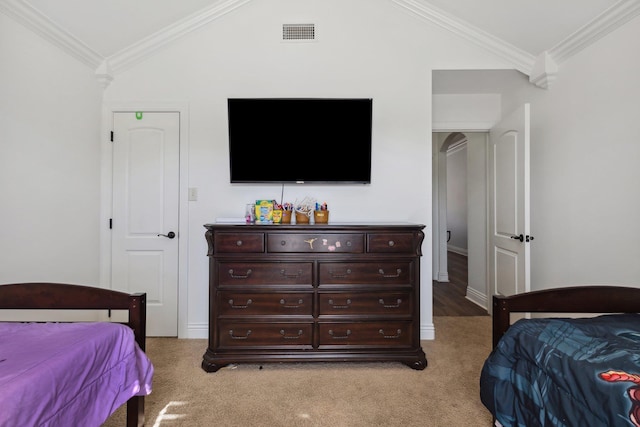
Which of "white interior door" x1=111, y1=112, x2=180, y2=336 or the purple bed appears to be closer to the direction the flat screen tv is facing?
the purple bed

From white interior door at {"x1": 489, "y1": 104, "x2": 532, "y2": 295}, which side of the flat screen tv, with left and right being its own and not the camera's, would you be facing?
left

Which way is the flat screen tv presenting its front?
toward the camera

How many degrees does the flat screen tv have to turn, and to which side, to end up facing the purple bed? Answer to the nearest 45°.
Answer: approximately 45° to its right

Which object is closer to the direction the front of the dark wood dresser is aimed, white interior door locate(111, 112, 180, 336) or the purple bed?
the purple bed

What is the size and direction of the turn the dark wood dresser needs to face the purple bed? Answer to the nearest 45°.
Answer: approximately 45° to its right

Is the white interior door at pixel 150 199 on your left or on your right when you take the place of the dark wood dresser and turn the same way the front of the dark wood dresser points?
on your right

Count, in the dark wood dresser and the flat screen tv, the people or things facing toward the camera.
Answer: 2

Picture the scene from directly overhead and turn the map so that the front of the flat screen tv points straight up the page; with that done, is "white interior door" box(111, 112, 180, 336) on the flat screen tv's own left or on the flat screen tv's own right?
on the flat screen tv's own right

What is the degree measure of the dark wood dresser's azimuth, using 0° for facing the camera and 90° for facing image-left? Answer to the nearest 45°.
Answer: approximately 0°

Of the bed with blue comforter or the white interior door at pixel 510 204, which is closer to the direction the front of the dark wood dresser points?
the bed with blue comforter

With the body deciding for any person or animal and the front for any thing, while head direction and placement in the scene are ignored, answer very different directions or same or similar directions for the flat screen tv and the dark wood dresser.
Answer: same or similar directions
